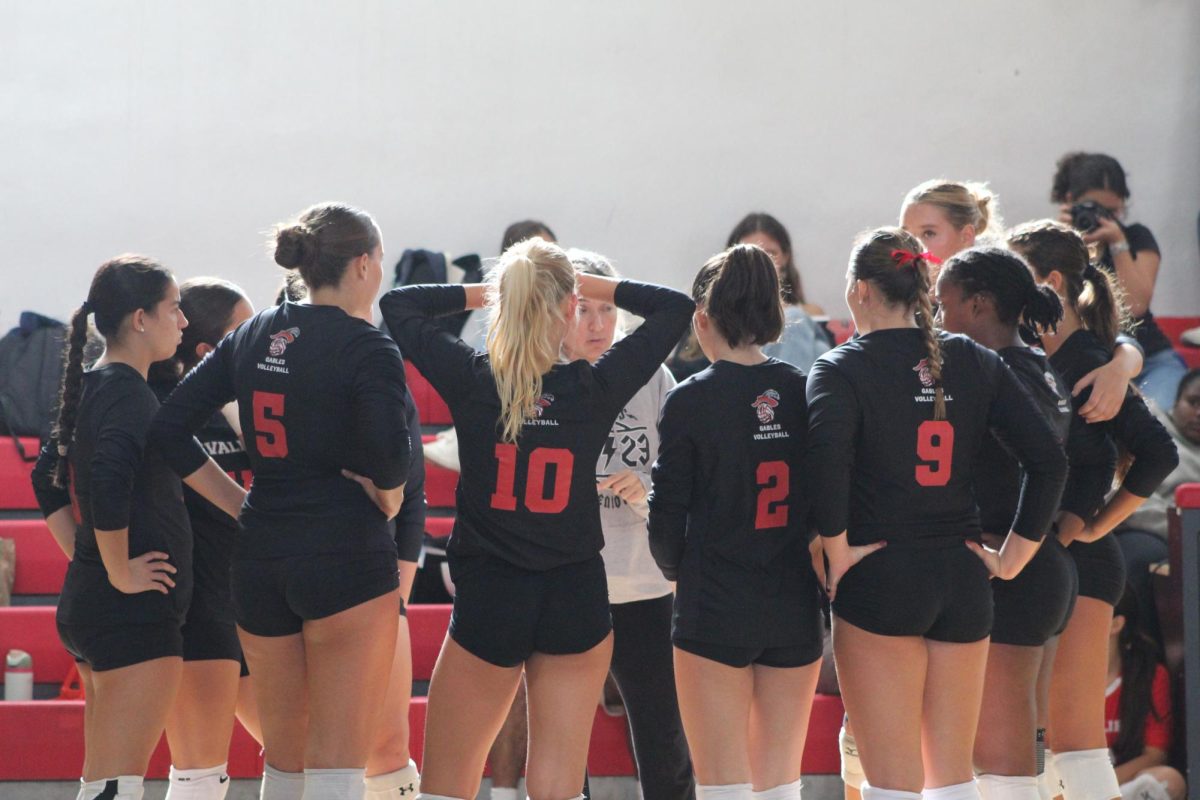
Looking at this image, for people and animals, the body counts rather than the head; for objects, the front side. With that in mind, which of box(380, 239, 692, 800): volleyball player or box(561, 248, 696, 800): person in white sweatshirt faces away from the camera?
box(380, 239, 692, 800): volleyball player

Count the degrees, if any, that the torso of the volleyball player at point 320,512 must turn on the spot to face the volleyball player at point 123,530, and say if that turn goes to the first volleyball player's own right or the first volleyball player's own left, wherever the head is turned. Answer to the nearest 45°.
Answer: approximately 90° to the first volleyball player's own left

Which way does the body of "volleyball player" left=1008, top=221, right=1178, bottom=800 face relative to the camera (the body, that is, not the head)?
to the viewer's left

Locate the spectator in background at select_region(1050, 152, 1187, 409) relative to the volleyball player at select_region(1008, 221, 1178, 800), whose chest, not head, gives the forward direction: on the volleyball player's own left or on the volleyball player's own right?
on the volleyball player's own right

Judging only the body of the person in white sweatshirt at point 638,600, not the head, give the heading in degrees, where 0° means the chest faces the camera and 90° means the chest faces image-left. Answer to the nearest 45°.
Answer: approximately 0°

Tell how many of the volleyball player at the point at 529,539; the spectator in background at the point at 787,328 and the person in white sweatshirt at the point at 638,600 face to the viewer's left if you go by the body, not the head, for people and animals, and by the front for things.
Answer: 0

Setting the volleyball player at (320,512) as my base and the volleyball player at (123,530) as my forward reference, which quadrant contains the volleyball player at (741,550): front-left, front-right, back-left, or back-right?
back-right

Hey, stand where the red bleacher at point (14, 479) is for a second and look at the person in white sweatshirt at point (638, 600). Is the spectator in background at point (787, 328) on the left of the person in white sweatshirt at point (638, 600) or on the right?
left

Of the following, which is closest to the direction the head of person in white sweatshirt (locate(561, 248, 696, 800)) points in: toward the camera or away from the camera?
toward the camera

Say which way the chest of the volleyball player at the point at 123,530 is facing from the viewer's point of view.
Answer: to the viewer's right

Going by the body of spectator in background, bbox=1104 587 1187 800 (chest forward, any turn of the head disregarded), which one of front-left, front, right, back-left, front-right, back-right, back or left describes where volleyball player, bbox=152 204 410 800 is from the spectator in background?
front

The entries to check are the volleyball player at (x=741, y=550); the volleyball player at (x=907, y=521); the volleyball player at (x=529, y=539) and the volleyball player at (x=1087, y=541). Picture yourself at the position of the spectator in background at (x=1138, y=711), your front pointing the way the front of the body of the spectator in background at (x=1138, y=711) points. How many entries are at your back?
0

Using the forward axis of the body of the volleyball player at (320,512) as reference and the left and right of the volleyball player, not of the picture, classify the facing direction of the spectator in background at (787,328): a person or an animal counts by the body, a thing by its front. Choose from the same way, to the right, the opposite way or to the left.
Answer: the opposite way

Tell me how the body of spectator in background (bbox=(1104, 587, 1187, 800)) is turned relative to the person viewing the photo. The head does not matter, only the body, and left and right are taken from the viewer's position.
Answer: facing the viewer and to the left of the viewer

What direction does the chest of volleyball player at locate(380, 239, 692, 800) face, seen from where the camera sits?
away from the camera
